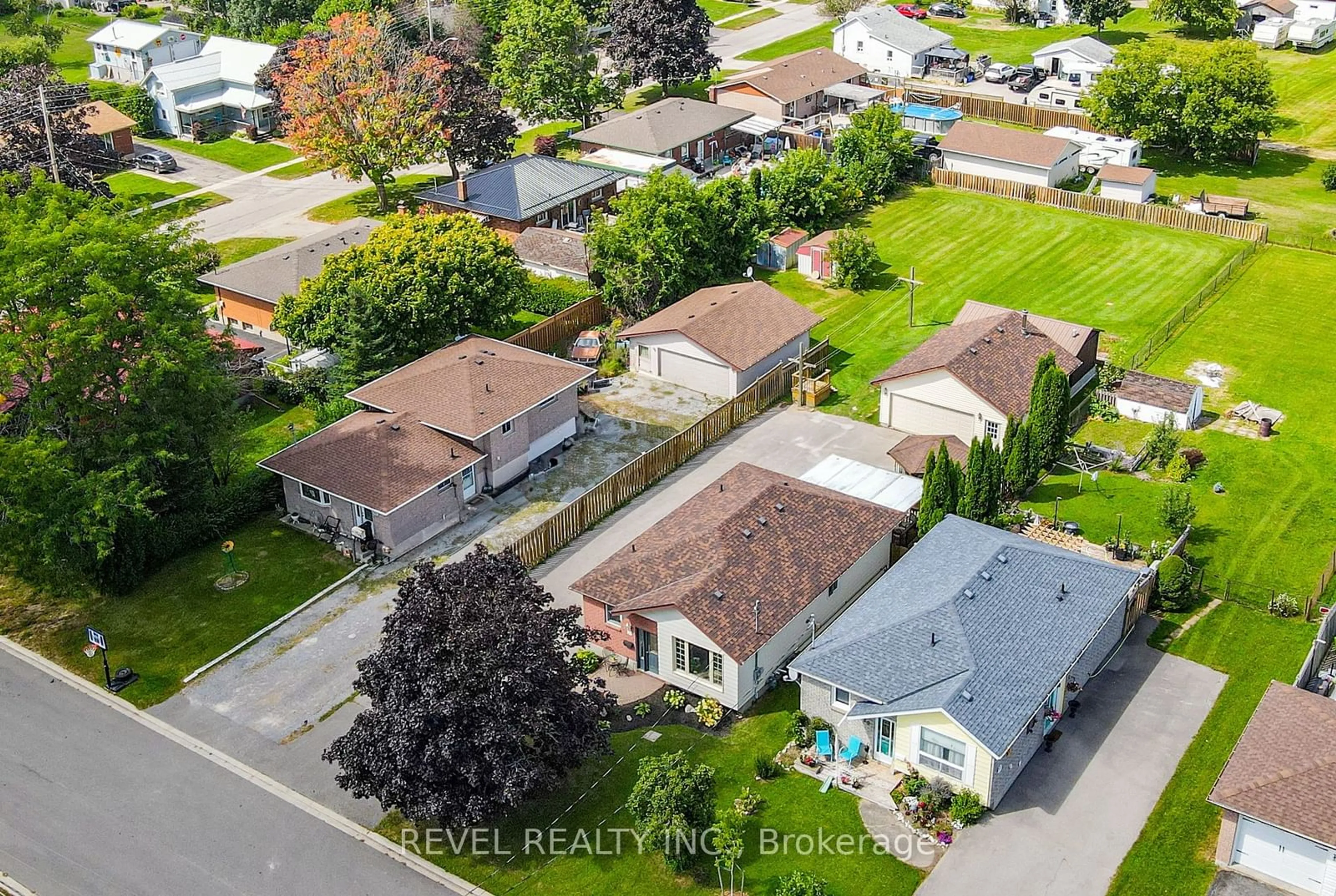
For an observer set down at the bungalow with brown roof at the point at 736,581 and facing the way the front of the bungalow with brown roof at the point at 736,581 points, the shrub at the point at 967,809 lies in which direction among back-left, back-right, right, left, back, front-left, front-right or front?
left

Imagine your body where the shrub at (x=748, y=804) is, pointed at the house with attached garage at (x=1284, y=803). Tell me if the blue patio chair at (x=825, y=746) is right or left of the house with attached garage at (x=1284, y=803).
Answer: left

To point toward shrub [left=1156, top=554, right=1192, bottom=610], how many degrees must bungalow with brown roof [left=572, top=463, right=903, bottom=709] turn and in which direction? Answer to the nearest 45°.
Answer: approximately 135° to its left

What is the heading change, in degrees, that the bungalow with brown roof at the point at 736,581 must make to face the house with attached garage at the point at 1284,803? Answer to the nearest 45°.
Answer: approximately 90° to its left

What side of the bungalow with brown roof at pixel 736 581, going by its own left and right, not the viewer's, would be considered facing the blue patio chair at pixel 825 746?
left

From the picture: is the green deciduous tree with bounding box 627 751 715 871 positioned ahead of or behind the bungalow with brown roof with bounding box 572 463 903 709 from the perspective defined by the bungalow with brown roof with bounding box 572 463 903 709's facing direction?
ahead

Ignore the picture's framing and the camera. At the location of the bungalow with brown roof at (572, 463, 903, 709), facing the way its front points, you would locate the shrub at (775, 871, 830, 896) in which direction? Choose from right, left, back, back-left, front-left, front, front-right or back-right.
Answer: front-left

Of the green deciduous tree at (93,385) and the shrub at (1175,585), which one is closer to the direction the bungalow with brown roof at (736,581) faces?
the green deciduous tree

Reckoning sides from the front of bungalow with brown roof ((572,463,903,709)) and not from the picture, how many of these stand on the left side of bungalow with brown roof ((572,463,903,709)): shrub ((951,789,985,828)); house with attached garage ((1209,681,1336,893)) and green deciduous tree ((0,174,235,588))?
2

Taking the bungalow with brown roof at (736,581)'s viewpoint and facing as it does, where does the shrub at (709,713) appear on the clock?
The shrub is roughly at 11 o'clock from the bungalow with brown roof.

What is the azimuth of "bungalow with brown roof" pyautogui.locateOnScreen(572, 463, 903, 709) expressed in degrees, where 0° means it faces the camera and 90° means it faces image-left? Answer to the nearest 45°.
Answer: approximately 45°

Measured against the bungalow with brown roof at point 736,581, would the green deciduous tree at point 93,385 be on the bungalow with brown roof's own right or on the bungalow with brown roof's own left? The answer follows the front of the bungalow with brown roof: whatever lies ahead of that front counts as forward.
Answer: on the bungalow with brown roof's own right
